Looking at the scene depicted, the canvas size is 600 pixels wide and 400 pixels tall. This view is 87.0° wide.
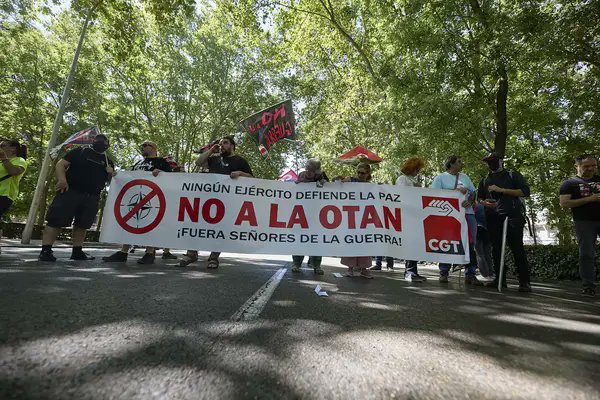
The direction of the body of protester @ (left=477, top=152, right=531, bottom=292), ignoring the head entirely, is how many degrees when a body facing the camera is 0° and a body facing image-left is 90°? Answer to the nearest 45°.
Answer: approximately 45°

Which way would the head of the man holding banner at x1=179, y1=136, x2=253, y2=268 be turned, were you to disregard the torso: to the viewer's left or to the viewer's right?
to the viewer's left

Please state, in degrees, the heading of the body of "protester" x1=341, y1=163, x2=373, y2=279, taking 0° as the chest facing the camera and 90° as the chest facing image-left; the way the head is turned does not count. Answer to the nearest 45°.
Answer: approximately 0°
